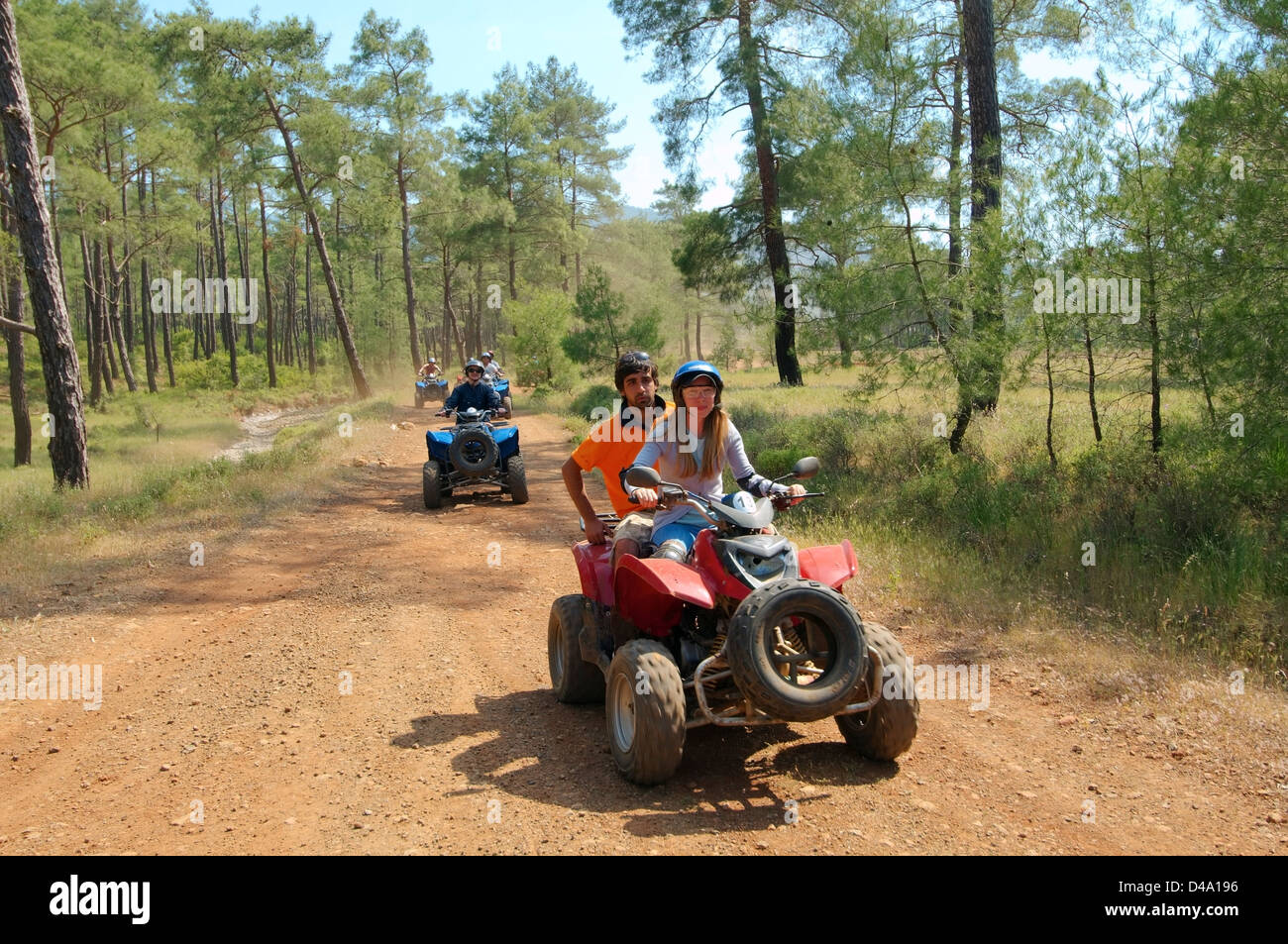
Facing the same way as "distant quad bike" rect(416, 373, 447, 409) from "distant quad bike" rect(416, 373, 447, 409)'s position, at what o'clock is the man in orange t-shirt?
The man in orange t-shirt is roughly at 12 o'clock from the distant quad bike.

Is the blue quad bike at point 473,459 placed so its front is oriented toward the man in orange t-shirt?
yes

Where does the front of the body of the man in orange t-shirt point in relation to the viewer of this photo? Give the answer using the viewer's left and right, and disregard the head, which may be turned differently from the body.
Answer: facing the viewer and to the right of the viewer

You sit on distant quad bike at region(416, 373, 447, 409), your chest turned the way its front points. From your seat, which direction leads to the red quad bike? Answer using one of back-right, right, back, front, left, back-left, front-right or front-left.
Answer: front

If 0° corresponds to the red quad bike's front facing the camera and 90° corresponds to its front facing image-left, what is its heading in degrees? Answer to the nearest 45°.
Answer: approximately 315°

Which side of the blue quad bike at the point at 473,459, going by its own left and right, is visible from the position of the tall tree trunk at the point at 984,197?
left

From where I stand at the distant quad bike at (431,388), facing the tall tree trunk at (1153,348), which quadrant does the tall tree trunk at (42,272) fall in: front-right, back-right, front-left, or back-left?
front-right

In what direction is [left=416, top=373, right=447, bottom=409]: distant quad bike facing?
toward the camera

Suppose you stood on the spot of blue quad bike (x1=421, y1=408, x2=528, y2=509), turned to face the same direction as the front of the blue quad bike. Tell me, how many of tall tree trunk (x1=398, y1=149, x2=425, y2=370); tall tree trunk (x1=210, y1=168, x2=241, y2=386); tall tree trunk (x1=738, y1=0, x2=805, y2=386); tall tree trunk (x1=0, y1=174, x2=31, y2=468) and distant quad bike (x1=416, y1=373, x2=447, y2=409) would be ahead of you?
0

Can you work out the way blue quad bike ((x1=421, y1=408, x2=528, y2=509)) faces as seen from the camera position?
facing the viewer

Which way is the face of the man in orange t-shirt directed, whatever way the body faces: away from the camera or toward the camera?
toward the camera

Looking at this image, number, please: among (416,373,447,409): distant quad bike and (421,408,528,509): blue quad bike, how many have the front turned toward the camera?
2

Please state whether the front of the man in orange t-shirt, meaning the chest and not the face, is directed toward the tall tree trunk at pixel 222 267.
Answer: no

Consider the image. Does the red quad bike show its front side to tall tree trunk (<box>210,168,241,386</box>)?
no

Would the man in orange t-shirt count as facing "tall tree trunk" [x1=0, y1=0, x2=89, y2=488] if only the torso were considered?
no

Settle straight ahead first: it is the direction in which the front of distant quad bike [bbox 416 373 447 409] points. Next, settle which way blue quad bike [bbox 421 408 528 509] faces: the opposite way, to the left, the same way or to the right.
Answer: the same way
